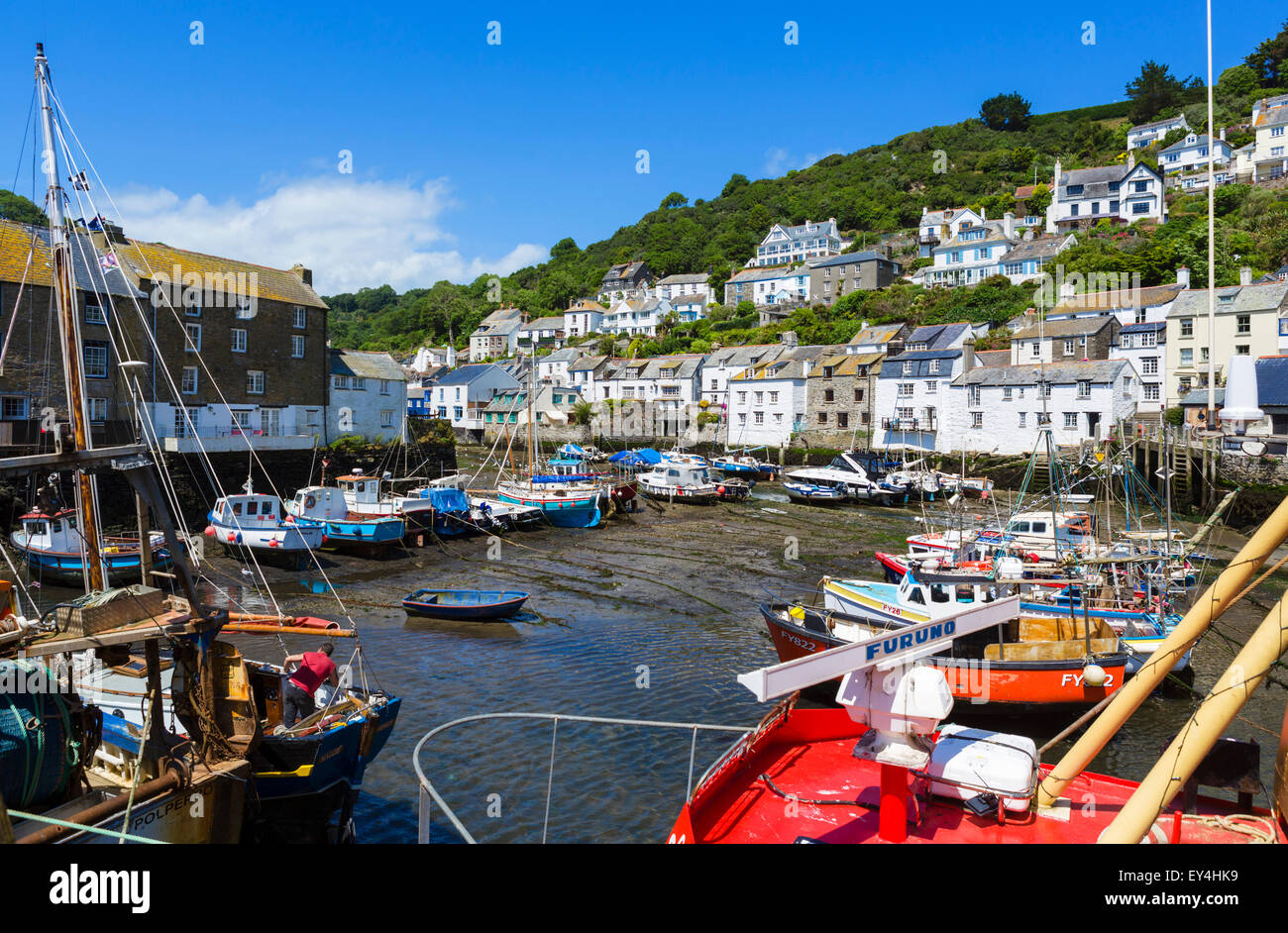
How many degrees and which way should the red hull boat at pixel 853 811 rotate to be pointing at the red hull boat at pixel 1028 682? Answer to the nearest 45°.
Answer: approximately 90° to its right

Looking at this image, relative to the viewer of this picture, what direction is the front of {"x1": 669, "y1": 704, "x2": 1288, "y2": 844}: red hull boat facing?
facing to the left of the viewer

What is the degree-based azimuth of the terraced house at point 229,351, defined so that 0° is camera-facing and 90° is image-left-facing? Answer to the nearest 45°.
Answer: approximately 315°

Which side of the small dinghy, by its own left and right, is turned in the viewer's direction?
right
